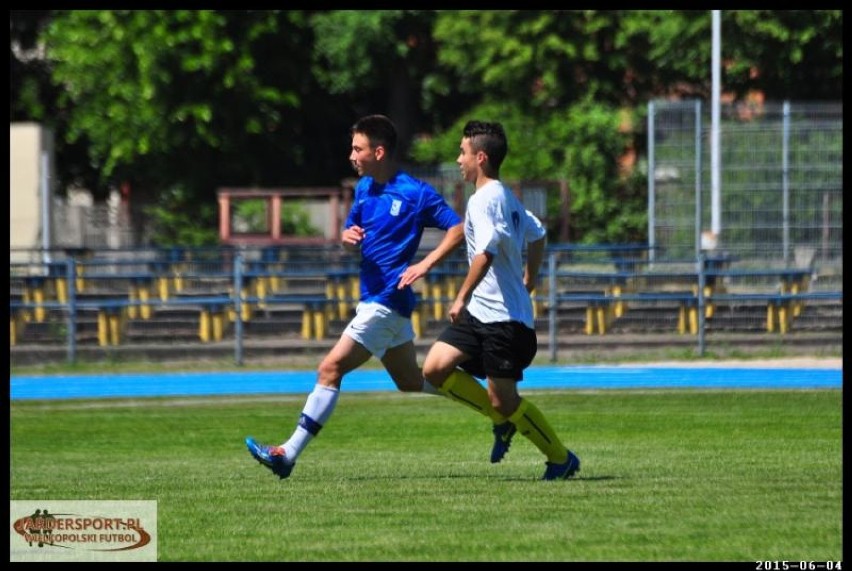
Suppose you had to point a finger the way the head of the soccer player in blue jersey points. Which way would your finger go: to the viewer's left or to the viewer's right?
to the viewer's left

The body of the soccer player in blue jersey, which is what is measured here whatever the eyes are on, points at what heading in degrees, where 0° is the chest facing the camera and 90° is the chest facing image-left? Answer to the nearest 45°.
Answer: approximately 45°

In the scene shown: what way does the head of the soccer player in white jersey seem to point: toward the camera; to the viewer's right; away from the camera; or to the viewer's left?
to the viewer's left

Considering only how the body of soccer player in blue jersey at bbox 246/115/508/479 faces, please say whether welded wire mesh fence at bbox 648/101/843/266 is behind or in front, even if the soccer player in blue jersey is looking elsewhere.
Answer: behind
